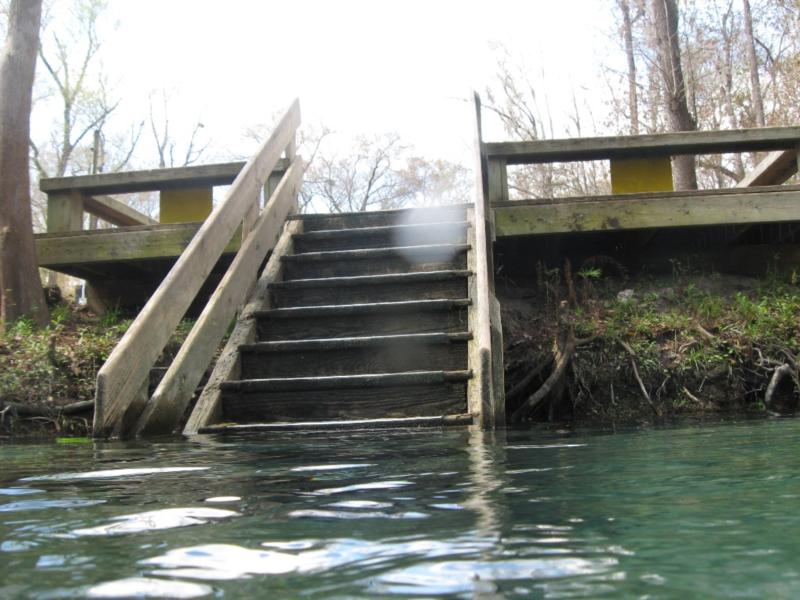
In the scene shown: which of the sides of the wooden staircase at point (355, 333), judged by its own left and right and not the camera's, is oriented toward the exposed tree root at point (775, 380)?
left

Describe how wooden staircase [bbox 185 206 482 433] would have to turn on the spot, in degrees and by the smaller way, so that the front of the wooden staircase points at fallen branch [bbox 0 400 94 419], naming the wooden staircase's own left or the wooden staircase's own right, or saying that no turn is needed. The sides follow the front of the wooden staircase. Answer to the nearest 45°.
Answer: approximately 90° to the wooden staircase's own right

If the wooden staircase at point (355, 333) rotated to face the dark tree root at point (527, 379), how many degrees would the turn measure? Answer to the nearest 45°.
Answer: approximately 90° to its left

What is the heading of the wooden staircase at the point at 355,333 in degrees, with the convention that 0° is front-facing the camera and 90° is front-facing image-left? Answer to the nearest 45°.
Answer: approximately 0°

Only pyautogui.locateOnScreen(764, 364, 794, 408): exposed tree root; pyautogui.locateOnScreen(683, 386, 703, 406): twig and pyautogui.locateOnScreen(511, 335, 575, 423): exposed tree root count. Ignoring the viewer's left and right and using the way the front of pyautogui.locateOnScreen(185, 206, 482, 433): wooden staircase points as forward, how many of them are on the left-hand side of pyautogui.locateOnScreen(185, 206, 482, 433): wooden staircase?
3

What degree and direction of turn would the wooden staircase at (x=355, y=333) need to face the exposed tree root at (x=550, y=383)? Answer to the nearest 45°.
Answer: approximately 90° to its left

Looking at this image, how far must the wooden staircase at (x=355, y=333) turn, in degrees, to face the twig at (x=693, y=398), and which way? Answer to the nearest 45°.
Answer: approximately 90° to its left
